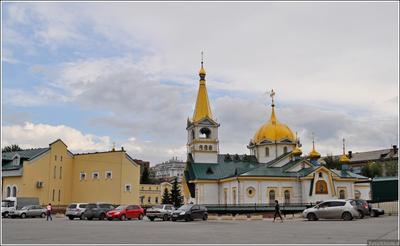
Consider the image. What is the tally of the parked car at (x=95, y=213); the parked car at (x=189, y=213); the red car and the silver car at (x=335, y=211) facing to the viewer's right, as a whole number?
0

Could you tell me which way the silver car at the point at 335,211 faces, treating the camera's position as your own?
facing to the left of the viewer

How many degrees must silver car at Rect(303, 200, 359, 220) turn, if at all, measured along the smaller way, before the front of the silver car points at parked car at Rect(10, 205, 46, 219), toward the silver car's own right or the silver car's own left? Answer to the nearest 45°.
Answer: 0° — it already faces it

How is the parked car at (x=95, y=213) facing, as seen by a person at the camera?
facing the viewer and to the left of the viewer

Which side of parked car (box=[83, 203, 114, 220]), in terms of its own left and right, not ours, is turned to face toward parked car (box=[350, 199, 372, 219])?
left

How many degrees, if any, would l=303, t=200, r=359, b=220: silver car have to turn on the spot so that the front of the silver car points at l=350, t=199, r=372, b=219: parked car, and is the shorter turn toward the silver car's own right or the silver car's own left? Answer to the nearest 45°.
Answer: approximately 135° to the silver car's own right

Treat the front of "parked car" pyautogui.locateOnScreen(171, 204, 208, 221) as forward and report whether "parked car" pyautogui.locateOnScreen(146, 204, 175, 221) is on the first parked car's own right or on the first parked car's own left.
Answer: on the first parked car's own right

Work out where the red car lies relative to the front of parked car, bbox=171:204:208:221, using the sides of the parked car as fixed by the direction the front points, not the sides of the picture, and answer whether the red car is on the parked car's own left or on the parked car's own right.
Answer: on the parked car's own right

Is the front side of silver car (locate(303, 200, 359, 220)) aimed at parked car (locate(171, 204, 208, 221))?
yes
